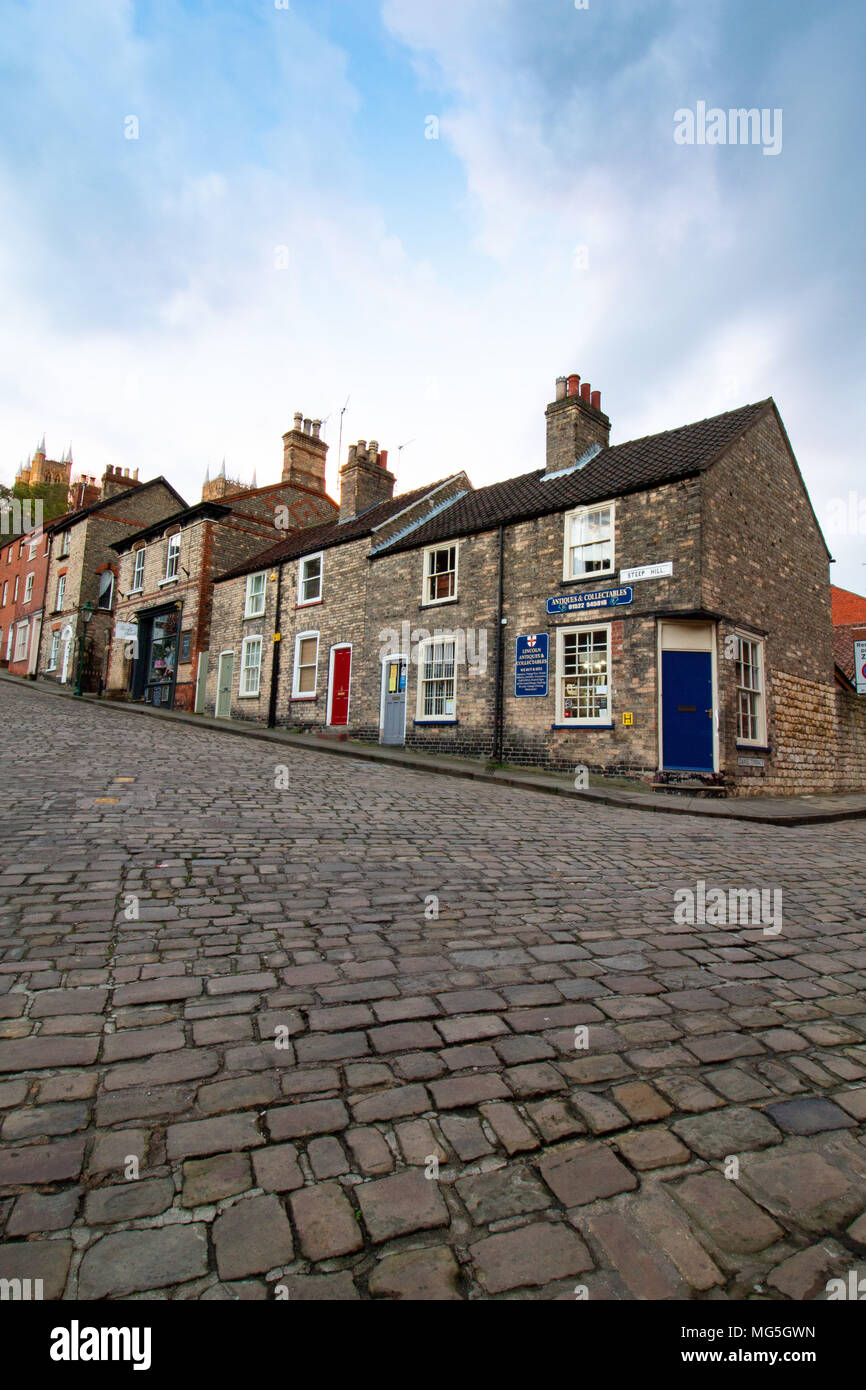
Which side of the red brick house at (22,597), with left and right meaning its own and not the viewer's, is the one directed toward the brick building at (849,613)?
left

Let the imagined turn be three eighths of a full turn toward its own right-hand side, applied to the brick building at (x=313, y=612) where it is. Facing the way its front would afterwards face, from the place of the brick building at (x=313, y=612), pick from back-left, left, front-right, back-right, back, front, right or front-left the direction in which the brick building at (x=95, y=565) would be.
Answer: front-left

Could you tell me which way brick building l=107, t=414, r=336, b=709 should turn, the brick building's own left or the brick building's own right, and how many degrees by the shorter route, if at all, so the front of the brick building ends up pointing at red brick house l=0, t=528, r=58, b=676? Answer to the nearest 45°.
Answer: approximately 90° to the brick building's own right

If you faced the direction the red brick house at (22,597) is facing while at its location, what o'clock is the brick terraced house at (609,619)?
The brick terraced house is roughly at 10 o'clock from the red brick house.

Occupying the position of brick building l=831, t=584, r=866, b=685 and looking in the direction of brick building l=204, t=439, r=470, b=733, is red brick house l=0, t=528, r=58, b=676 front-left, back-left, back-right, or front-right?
front-right

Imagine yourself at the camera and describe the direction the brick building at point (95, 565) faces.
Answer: facing the viewer and to the left of the viewer

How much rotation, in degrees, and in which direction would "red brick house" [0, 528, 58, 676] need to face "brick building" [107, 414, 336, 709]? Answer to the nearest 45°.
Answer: approximately 45° to its left

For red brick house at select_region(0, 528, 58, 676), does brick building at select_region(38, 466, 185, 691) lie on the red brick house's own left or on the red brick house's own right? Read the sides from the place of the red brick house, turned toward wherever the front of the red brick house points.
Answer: on the red brick house's own left

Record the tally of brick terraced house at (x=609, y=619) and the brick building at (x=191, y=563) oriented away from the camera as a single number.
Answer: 0

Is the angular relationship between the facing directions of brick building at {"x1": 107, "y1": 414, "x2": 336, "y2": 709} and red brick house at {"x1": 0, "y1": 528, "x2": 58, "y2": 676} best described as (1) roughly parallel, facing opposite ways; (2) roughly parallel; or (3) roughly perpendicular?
roughly parallel

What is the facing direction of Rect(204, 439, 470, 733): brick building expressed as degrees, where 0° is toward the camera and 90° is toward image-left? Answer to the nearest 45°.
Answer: approximately 45°

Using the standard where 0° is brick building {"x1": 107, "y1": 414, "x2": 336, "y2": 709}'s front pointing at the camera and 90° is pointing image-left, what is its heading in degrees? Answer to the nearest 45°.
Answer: approximately 45°

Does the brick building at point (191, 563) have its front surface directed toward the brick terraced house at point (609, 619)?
no

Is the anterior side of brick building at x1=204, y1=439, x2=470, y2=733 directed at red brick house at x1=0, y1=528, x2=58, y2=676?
no

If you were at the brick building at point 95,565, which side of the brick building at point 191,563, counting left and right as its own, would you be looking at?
right
